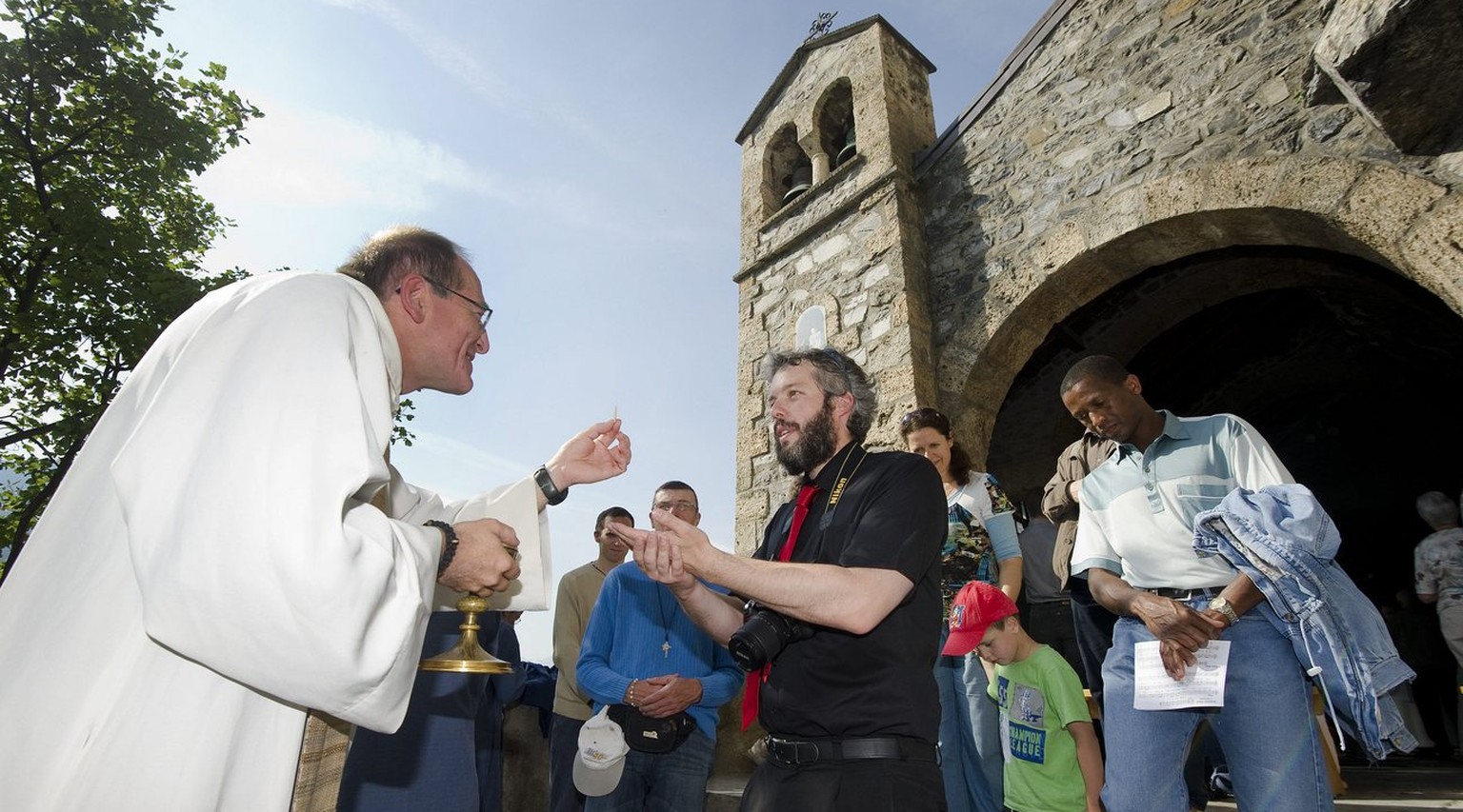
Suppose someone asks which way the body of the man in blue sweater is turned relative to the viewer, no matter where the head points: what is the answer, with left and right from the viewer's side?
facing the viewer

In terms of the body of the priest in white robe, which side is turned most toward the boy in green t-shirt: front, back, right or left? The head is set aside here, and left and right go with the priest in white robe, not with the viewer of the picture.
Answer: front

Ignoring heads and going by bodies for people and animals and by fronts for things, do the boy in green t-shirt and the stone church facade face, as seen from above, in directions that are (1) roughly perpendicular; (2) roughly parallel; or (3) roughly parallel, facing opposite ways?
roughly parallel

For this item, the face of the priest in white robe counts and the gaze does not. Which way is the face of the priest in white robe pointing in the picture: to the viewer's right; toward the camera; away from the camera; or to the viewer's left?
to the viewer's right

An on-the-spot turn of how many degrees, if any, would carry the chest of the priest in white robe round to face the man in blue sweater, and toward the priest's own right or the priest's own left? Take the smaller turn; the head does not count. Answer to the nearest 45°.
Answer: approximately 45° to the priest's own left

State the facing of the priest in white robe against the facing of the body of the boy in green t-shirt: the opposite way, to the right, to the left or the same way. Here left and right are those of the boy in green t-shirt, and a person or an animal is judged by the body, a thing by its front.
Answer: the opposite way

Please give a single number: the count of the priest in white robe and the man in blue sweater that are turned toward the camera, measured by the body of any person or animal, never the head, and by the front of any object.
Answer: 1

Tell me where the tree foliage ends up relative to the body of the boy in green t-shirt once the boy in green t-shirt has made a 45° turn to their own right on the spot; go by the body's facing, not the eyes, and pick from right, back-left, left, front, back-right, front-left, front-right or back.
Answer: front

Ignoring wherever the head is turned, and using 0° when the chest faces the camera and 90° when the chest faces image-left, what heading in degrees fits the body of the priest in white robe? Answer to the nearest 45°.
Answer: approximately 270°

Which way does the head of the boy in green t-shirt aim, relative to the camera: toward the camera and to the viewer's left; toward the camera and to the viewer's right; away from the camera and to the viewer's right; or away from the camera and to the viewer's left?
toward the camera and to the viewer's left

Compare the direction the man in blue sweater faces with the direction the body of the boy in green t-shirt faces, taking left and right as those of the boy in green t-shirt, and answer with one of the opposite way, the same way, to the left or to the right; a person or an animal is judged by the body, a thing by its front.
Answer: to the left

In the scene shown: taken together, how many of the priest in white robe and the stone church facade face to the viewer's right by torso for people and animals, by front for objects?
1

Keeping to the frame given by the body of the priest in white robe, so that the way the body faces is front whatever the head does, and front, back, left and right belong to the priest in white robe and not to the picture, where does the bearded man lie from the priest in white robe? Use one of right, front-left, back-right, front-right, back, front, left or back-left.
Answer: front

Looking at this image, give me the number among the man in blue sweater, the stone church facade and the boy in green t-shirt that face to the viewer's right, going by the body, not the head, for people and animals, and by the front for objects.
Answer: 0
